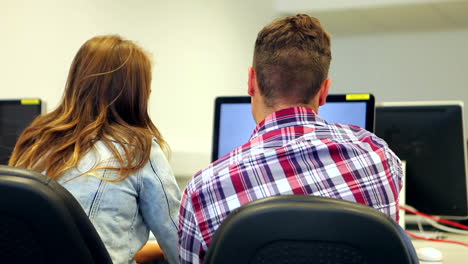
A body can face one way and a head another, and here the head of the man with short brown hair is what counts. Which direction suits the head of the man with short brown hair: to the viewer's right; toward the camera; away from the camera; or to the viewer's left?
away from the camera

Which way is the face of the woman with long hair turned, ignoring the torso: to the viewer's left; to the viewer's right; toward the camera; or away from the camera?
away from the camera

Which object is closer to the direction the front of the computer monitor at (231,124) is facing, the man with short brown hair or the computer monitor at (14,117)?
the man with short brown hair

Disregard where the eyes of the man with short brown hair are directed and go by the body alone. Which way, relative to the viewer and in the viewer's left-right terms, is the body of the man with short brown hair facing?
facing away from the viewer

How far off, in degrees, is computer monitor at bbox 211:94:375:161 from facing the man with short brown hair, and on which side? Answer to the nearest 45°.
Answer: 0° — it already faces them

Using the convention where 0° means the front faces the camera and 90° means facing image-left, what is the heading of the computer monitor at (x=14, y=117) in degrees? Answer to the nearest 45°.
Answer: approximately 0°
